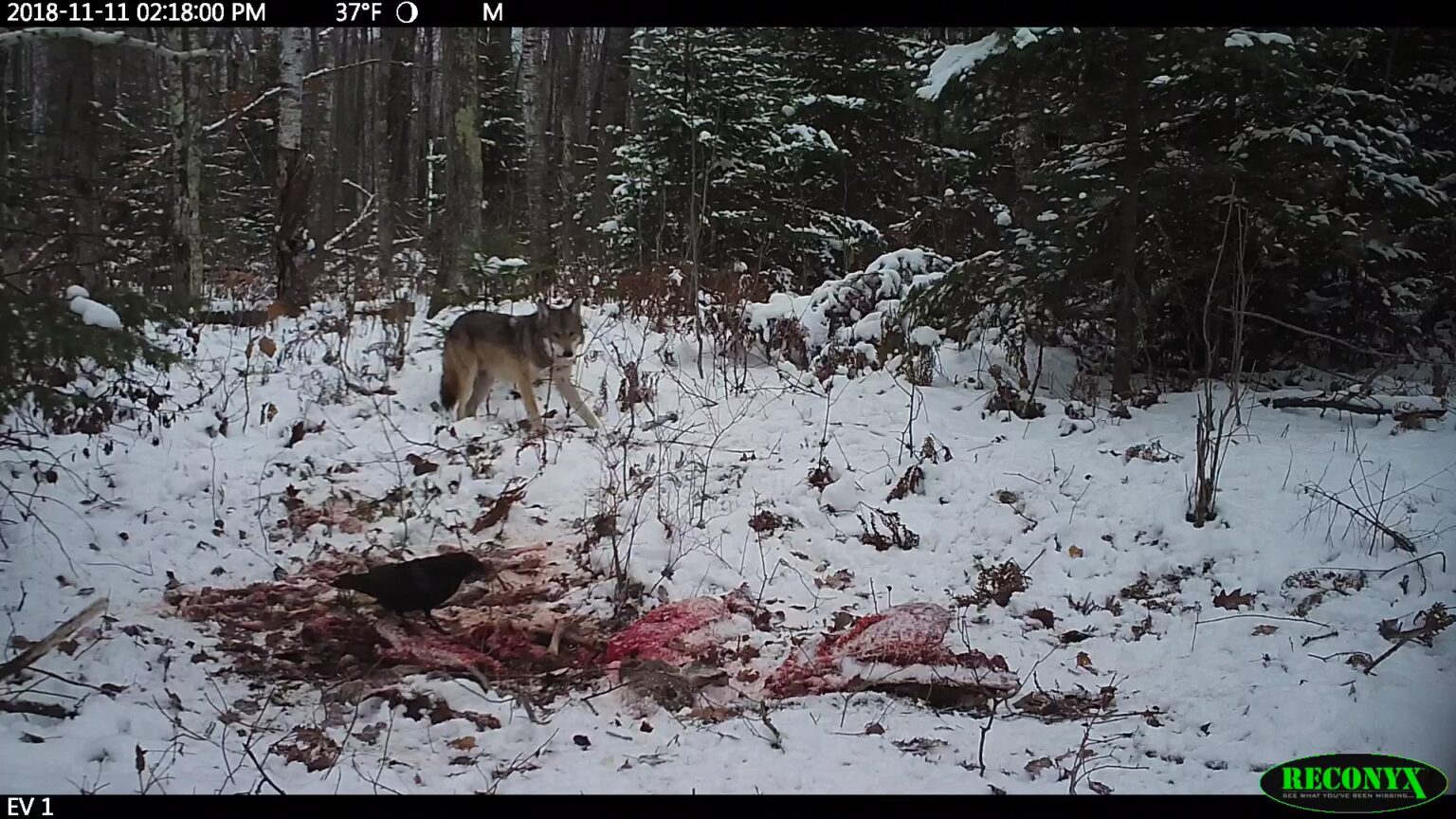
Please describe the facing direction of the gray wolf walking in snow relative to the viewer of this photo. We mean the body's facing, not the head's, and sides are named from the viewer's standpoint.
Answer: facing the viewer and to the right of the viewer

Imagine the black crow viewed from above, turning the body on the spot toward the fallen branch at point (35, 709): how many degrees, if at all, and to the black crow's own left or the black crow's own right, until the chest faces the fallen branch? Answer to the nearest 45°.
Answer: approximately 135° to the black crow's own right

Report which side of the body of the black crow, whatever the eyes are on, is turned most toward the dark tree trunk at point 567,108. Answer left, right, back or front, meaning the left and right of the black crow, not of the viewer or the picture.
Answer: left

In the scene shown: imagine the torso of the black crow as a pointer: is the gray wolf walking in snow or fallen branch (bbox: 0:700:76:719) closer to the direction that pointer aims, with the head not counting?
the gray wolf walking in snow

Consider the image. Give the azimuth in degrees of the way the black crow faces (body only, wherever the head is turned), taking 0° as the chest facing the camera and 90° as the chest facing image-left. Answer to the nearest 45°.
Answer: approximately 270°

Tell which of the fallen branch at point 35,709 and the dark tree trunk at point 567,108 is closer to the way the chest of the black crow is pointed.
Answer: the dark tree trunk

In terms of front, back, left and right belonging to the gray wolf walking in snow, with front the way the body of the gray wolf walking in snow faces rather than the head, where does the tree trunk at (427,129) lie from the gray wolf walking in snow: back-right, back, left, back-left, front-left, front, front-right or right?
back-left

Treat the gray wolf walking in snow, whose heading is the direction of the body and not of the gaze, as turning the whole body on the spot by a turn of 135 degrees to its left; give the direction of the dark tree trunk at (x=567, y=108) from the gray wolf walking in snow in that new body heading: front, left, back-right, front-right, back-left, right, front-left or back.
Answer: front

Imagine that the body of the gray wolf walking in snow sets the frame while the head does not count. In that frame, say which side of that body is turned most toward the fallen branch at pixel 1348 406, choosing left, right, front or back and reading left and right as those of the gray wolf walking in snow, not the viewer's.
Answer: front

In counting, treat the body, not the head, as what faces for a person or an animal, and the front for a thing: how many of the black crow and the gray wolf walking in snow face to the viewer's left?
0

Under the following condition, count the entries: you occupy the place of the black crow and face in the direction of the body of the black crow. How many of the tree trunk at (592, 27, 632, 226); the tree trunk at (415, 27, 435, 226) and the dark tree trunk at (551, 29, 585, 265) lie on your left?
3

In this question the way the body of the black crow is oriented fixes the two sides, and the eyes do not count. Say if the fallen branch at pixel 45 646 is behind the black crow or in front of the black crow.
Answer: behind

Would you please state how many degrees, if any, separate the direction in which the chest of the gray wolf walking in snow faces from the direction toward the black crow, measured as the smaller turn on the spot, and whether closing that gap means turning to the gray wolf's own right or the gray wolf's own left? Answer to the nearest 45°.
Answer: approximately 45° to the gray wolf's own right

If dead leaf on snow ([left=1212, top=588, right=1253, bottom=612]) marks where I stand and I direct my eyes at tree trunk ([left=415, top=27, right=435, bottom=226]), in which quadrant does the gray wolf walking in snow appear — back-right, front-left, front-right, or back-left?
front-left

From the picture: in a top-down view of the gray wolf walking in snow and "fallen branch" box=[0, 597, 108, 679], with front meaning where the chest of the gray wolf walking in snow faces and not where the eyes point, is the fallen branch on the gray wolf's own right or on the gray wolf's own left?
on the gray wolf's own right
